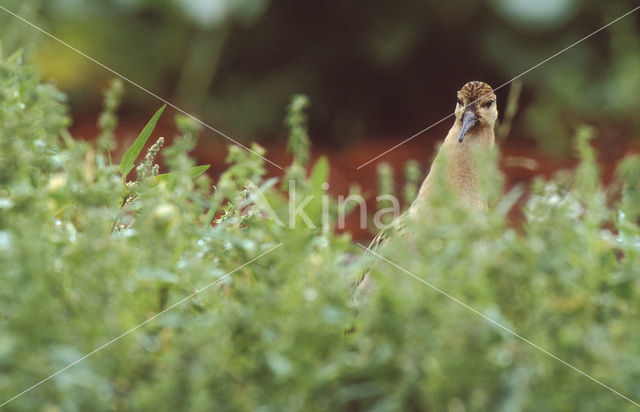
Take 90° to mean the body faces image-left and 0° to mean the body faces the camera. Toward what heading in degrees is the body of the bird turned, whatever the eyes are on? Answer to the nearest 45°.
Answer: approximately 315°
